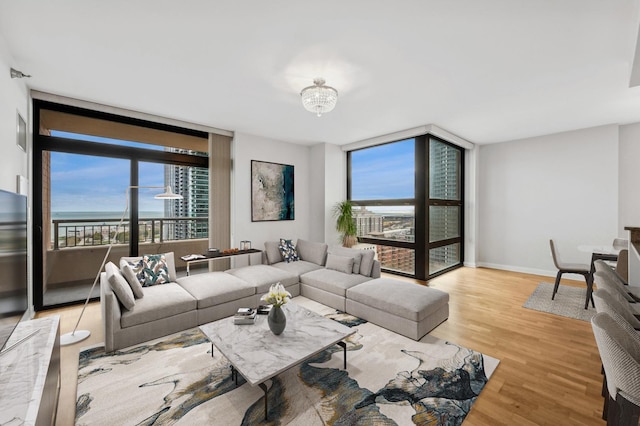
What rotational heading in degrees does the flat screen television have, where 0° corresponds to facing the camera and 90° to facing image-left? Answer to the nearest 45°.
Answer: approximately 270°

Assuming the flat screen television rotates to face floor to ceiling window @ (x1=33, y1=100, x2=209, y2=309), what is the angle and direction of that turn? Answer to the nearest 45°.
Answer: approximately 90° to its left

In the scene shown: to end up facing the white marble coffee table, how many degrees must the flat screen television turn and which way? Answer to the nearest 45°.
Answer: approximately 45° to its right

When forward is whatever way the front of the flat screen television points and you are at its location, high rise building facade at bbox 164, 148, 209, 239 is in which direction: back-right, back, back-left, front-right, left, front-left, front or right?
front-left

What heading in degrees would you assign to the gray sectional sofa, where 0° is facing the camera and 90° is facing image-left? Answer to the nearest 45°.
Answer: approximately 0°

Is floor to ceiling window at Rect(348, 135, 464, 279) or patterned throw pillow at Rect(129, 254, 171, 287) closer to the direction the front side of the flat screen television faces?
the floor to ceiling window

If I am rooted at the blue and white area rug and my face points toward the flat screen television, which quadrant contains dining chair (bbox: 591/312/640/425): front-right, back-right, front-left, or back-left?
back-left

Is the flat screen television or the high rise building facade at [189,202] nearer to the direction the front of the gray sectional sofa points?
the flat screen television

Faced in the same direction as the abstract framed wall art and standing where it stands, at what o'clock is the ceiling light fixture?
The ceiling light fixture is roughly at 1 o'clock from the abstract framed wall art.

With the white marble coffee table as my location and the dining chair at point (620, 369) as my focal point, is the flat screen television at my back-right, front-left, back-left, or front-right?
back-right

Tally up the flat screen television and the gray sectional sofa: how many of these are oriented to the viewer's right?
1

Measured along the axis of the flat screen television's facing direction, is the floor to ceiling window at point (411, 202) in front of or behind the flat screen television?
in front

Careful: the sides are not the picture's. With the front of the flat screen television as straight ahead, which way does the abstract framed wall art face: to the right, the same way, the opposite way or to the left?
to the right
